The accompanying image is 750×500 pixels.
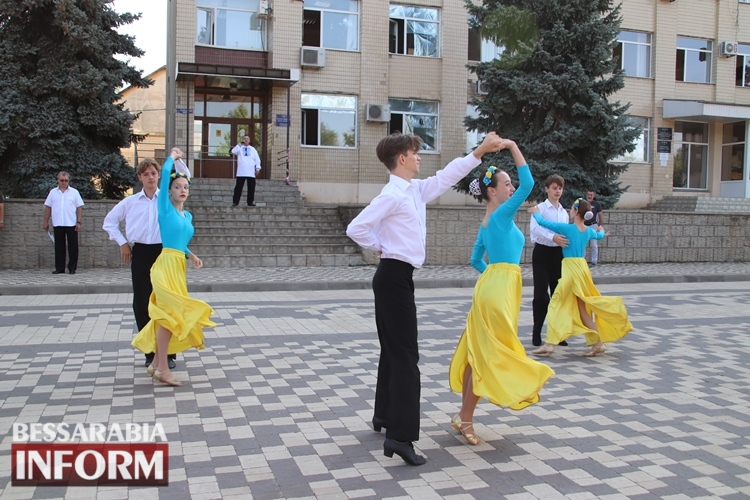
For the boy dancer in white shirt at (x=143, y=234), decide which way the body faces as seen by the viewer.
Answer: toward the camera

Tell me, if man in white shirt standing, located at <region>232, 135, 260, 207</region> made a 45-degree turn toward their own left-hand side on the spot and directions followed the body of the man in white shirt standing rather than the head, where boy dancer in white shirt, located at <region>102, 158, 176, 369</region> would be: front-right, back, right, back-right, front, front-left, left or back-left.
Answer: front-right

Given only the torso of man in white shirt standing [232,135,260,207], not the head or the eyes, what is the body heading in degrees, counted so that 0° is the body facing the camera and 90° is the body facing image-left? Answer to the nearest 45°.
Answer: approximately 0°

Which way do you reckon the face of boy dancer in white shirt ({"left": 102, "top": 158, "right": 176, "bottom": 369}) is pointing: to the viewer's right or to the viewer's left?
to the viewer's right

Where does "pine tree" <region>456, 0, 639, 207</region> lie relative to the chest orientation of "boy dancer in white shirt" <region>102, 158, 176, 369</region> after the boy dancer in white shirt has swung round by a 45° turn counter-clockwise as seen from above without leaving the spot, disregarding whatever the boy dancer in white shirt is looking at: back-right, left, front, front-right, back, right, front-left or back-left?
left

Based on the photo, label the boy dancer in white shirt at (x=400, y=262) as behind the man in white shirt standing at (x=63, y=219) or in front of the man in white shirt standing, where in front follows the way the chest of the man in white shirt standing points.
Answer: in front

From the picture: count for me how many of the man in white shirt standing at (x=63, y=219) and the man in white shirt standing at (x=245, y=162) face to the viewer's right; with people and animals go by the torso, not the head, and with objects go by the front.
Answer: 0

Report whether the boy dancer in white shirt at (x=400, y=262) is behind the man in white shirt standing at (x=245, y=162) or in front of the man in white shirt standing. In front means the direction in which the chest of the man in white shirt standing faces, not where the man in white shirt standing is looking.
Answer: in front

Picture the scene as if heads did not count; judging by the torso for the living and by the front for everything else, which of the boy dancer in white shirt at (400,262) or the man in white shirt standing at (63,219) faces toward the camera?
the man in white shirt standing

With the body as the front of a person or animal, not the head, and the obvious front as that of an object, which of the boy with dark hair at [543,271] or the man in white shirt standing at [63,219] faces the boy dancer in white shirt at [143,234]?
the man in white shirt standing

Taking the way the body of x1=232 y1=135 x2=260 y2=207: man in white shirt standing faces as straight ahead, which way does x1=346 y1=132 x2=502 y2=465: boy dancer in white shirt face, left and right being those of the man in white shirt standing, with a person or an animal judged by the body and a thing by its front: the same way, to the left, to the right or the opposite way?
to the left

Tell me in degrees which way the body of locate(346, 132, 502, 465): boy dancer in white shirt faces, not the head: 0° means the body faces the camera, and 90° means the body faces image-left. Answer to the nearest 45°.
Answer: approximately 270°

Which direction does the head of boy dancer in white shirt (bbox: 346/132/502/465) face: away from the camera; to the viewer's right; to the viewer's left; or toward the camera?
to the viewer's right

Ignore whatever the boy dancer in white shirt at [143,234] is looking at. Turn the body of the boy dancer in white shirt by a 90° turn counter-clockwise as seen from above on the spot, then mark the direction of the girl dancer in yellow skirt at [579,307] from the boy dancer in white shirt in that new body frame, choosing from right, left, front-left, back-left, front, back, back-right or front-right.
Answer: front

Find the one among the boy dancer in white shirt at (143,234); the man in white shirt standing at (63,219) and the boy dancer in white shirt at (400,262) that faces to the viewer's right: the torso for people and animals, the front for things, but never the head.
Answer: the boy dancer in white shirt at (400,262)
